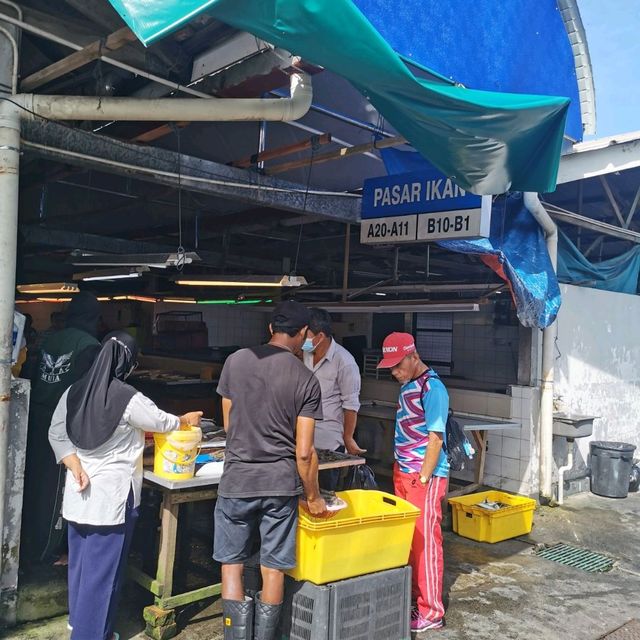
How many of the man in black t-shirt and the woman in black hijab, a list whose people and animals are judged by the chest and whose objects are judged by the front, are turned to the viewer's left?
0

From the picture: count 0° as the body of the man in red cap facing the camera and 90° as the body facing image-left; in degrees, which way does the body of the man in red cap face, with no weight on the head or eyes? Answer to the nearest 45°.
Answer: approximately 45°

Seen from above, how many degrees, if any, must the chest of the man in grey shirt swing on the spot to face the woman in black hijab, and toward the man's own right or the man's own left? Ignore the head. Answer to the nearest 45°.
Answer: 0° — they already face them

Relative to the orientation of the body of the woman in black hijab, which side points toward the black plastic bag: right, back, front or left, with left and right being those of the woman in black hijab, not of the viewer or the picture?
front

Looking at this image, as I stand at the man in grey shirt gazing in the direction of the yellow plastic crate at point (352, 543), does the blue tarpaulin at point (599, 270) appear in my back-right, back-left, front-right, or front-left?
back-left

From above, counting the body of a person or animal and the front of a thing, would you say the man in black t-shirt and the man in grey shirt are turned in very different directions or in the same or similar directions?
very different directions

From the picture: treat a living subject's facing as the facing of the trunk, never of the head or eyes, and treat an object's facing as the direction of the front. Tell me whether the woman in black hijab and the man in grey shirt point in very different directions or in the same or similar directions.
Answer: very different directions

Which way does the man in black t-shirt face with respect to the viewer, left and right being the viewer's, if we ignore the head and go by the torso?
facing away from the viewer and to the right of the viewer
